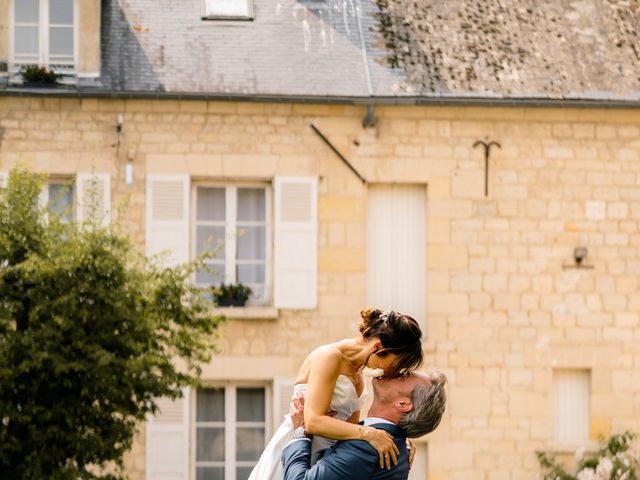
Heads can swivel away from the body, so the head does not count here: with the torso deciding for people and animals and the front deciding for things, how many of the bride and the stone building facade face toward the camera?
1

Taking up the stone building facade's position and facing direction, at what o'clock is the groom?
The groom is roughly at 12 o'clock from the stone building facade.

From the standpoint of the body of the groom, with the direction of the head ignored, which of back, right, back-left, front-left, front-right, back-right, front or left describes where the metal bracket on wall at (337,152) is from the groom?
right

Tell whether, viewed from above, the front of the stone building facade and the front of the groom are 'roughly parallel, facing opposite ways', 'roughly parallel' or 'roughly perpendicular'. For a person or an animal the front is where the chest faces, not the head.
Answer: roughly perpendicular

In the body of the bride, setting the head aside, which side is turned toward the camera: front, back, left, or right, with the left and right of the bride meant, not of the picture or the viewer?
right

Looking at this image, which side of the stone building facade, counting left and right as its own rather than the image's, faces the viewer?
front

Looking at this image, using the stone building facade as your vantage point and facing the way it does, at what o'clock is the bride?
The bride is roughly at 12 o'clock from the stone building facade.

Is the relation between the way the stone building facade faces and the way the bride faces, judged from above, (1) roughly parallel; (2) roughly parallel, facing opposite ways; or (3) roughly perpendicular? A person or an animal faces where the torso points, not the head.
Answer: roughly perpendicular

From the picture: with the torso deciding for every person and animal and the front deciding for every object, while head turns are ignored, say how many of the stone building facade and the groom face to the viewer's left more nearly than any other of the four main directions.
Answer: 1

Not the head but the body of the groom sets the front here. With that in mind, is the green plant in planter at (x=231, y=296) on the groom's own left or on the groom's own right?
on the groom's own right

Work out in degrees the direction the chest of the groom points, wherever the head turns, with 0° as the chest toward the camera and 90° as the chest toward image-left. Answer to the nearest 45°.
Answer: approximately 90°

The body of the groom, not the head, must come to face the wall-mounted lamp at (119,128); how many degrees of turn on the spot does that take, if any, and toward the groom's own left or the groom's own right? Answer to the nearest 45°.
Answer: approximately 90° to the groom's own right

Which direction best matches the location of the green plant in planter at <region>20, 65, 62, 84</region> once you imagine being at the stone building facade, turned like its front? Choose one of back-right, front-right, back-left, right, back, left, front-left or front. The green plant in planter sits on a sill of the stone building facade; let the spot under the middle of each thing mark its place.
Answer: right
